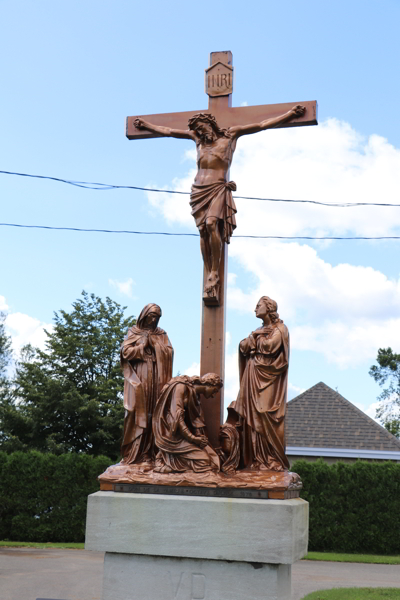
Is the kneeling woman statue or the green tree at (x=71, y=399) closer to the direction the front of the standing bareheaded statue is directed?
the kneeling woman statue

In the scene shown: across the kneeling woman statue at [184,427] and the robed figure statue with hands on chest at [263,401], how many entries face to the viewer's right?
1

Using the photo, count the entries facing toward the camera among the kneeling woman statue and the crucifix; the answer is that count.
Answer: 1

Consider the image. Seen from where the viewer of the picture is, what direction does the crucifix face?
facing the viewer

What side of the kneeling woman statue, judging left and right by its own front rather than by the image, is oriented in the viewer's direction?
right

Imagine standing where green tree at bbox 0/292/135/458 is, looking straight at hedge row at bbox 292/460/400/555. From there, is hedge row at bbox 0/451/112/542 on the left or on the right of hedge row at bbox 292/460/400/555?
right

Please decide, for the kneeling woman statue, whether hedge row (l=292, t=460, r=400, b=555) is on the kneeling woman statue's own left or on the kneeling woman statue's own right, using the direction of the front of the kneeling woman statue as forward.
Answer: on the kneeling woman statue's own left

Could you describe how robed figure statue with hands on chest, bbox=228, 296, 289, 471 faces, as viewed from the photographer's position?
facing the viewer and to the left of the viewer

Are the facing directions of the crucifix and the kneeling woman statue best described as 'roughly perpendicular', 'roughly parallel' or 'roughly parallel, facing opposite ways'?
roughly perpendicular
